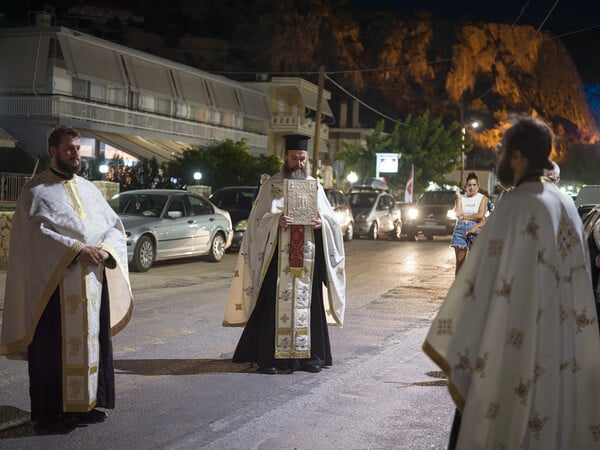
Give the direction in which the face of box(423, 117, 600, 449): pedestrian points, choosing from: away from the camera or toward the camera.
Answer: away from the camera

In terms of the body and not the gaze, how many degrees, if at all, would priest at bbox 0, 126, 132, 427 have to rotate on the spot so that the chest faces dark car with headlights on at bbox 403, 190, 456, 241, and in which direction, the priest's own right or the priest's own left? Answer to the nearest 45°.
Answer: approximately 90° to the priest's own left

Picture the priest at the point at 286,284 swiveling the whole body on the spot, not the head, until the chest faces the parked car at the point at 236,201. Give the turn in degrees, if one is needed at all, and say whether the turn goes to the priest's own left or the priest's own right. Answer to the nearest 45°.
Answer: approximately 180°

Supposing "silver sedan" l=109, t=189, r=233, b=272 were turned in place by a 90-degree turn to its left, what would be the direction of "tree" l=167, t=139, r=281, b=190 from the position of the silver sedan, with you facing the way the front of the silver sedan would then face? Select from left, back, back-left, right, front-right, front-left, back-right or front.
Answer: back-left

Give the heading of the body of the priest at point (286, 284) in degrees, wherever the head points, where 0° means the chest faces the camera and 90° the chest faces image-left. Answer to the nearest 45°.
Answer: approximately 0°

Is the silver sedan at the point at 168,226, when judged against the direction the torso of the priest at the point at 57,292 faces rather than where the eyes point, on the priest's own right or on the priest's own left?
on the priest's own left

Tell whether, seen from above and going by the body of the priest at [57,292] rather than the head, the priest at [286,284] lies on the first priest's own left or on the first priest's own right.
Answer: on the first priest's own left

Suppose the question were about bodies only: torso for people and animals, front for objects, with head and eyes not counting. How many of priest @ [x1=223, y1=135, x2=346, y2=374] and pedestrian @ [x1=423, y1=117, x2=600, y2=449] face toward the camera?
1

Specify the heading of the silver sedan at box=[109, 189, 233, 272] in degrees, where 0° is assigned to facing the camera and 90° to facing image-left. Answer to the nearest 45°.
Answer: approximately 45°

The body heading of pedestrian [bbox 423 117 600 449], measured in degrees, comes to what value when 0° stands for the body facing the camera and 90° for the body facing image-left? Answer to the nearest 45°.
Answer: approximately 135°

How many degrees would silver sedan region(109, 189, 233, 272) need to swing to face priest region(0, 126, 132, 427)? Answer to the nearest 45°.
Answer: approximately 45° to its left

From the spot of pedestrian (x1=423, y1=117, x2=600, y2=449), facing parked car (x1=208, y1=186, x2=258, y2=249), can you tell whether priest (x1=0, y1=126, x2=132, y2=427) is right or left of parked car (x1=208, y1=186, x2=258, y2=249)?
left
